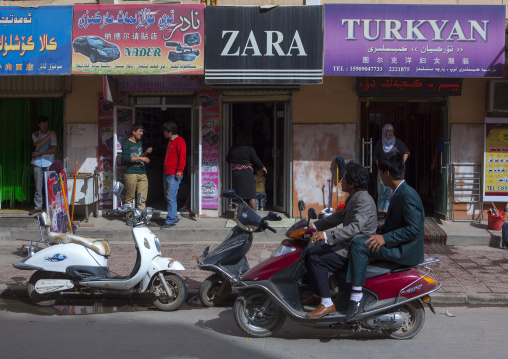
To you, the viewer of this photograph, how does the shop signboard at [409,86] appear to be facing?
facing the viewer

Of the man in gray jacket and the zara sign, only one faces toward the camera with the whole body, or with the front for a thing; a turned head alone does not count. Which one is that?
the zara sign

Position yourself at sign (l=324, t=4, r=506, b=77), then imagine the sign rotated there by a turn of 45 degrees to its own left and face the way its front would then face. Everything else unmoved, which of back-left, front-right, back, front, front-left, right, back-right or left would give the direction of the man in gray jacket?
front-right

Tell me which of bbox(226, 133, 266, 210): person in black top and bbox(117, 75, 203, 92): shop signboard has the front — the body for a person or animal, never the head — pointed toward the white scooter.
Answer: the shop signboard

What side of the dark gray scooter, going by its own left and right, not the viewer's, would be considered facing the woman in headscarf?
back

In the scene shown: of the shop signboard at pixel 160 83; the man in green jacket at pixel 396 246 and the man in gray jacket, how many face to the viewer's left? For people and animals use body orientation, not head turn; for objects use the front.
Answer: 2

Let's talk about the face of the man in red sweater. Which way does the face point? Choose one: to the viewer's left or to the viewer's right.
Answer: to the viewer's left

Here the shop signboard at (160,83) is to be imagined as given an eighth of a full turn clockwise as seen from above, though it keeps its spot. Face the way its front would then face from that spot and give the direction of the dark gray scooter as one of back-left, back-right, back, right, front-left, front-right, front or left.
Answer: front-left

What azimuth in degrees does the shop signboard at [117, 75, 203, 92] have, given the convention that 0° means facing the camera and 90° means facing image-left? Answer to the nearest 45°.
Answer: approximately 0°

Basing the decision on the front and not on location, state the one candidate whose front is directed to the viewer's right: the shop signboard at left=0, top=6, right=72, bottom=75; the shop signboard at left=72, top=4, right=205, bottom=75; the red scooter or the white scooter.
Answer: the white scooter

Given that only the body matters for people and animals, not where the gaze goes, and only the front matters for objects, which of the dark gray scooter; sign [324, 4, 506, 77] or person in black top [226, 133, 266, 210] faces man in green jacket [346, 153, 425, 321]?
the sign

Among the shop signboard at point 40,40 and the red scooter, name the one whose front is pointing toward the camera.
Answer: the shop signboard

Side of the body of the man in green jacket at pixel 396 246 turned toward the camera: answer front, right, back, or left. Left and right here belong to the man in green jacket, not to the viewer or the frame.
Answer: left

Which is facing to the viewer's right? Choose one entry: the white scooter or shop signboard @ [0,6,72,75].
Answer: the white scooter

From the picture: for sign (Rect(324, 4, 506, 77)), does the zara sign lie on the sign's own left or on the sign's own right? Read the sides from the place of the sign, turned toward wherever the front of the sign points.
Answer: on the sign's own right

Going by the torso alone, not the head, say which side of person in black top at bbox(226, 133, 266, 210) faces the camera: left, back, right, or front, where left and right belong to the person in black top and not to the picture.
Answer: back

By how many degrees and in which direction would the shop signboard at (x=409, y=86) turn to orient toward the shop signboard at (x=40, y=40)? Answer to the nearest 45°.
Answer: approximately 90° to its right

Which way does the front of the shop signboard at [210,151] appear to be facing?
toward the camera

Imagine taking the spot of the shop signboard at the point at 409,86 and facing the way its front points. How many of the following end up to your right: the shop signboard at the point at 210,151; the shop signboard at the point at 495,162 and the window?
1

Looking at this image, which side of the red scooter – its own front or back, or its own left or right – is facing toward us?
left

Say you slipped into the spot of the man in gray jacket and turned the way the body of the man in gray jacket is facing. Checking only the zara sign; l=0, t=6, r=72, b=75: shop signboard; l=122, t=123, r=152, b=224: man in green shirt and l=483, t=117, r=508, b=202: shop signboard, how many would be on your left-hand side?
0

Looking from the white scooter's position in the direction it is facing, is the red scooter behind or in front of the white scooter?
in front
